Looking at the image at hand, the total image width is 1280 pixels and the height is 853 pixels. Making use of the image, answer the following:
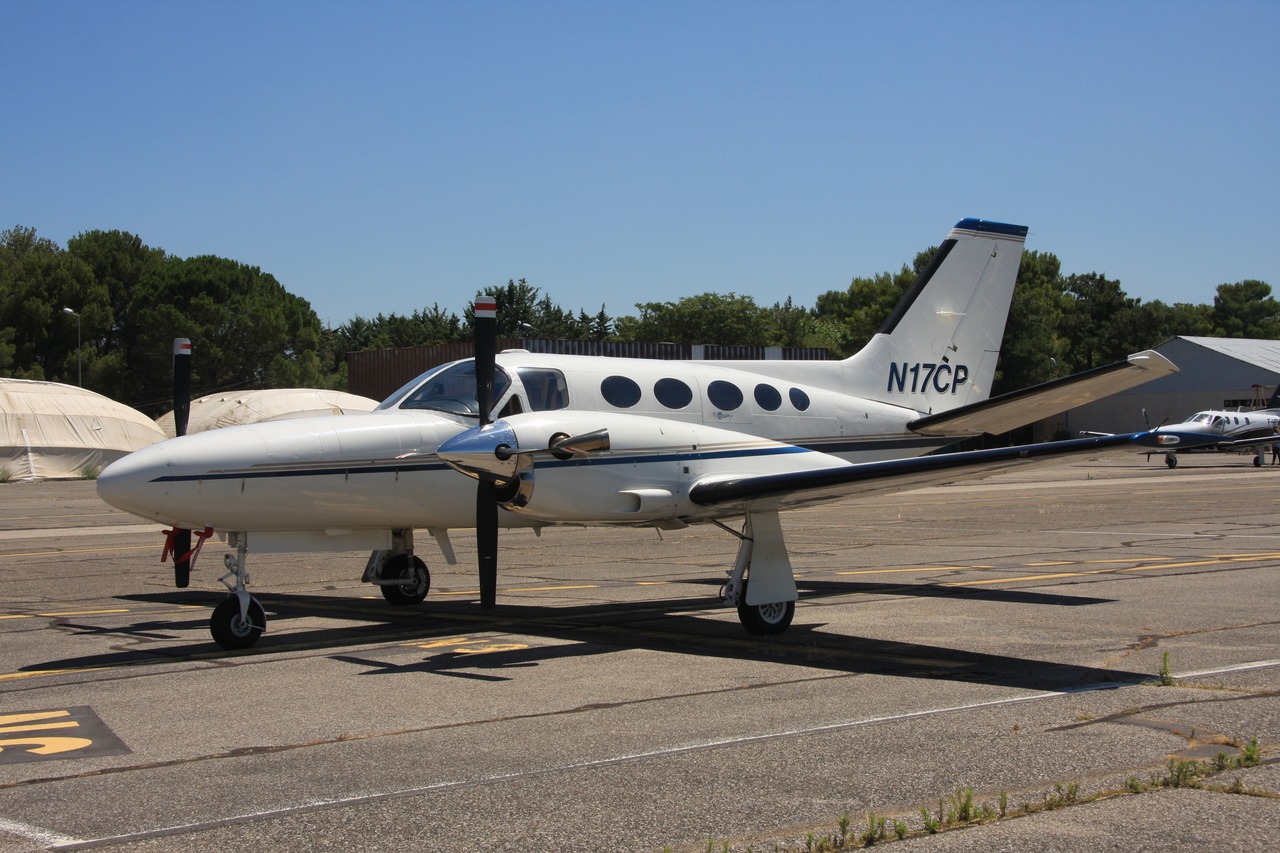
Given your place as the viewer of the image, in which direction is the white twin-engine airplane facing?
facing the viewer and to the left of the viewer

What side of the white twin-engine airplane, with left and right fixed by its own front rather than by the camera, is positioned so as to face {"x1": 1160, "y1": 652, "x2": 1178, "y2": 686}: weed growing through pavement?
left
